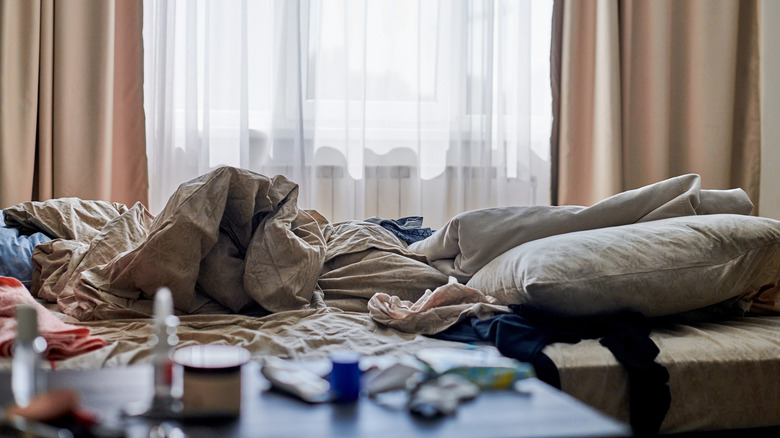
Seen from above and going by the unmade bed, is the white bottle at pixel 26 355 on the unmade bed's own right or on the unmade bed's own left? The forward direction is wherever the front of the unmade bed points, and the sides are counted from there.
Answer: on the unmade bed's own left

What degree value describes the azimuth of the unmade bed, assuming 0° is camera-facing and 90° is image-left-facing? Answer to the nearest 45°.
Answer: approximately 90°

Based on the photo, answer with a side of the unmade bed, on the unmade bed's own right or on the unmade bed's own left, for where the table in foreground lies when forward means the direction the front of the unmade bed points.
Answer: on the unmade bed's own left

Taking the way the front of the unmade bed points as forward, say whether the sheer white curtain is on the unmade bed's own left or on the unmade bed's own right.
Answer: on the unmade bed's own right

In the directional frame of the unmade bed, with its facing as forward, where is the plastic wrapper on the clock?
The plastic wrapper is roughly at 9 o'clock from the unmade bed.
